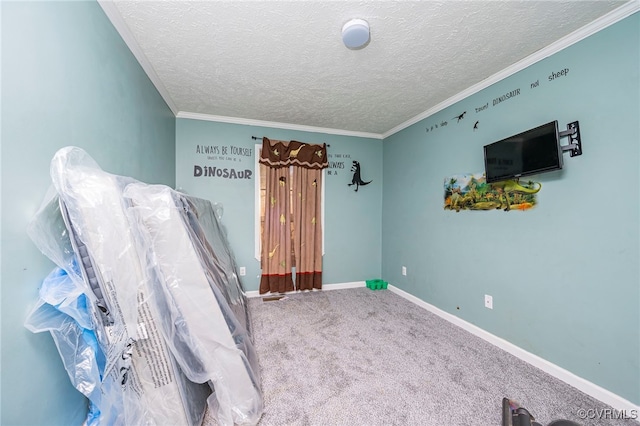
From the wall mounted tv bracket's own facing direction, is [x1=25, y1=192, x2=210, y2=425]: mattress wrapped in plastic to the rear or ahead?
ahead

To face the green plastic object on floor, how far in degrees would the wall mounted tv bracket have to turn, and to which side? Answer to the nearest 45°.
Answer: approximately 45° to its right

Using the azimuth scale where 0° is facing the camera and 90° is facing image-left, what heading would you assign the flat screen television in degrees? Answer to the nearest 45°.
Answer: approximately 45°

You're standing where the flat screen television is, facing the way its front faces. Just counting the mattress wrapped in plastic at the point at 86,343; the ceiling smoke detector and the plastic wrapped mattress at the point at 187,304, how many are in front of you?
3

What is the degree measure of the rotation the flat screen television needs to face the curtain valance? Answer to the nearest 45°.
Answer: approximately 45° to its right

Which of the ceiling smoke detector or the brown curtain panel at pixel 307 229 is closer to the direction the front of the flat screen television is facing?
the ceiling smoke detector

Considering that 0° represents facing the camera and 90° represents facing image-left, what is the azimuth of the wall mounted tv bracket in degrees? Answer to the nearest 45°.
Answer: approximately 45°

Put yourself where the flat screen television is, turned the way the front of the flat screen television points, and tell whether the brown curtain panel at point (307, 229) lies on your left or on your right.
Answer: on your right

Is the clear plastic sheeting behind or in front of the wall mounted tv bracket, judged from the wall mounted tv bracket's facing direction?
in front

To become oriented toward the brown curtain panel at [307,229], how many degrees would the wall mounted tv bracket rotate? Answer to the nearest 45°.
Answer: approximately 45° to its right
